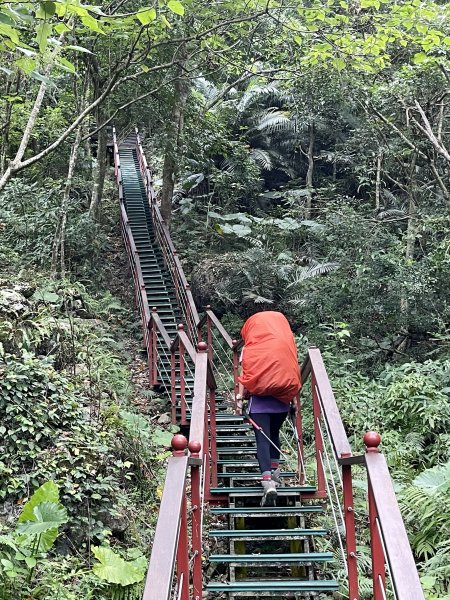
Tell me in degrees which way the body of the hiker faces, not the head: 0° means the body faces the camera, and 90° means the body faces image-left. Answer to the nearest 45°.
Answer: approximately 180°

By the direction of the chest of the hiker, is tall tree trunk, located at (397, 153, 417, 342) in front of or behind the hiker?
in front

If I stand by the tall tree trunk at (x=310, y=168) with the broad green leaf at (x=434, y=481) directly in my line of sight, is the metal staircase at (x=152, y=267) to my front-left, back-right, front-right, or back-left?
front-right

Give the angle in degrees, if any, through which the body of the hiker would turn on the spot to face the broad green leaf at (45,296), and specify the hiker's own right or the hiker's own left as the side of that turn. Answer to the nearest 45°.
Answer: approximately 45° to the hiker's own left

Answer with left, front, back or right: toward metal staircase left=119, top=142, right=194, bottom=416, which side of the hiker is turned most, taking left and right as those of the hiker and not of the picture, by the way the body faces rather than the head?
front

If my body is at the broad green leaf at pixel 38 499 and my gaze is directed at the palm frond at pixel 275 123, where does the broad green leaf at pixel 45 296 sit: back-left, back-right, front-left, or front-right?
front-left
